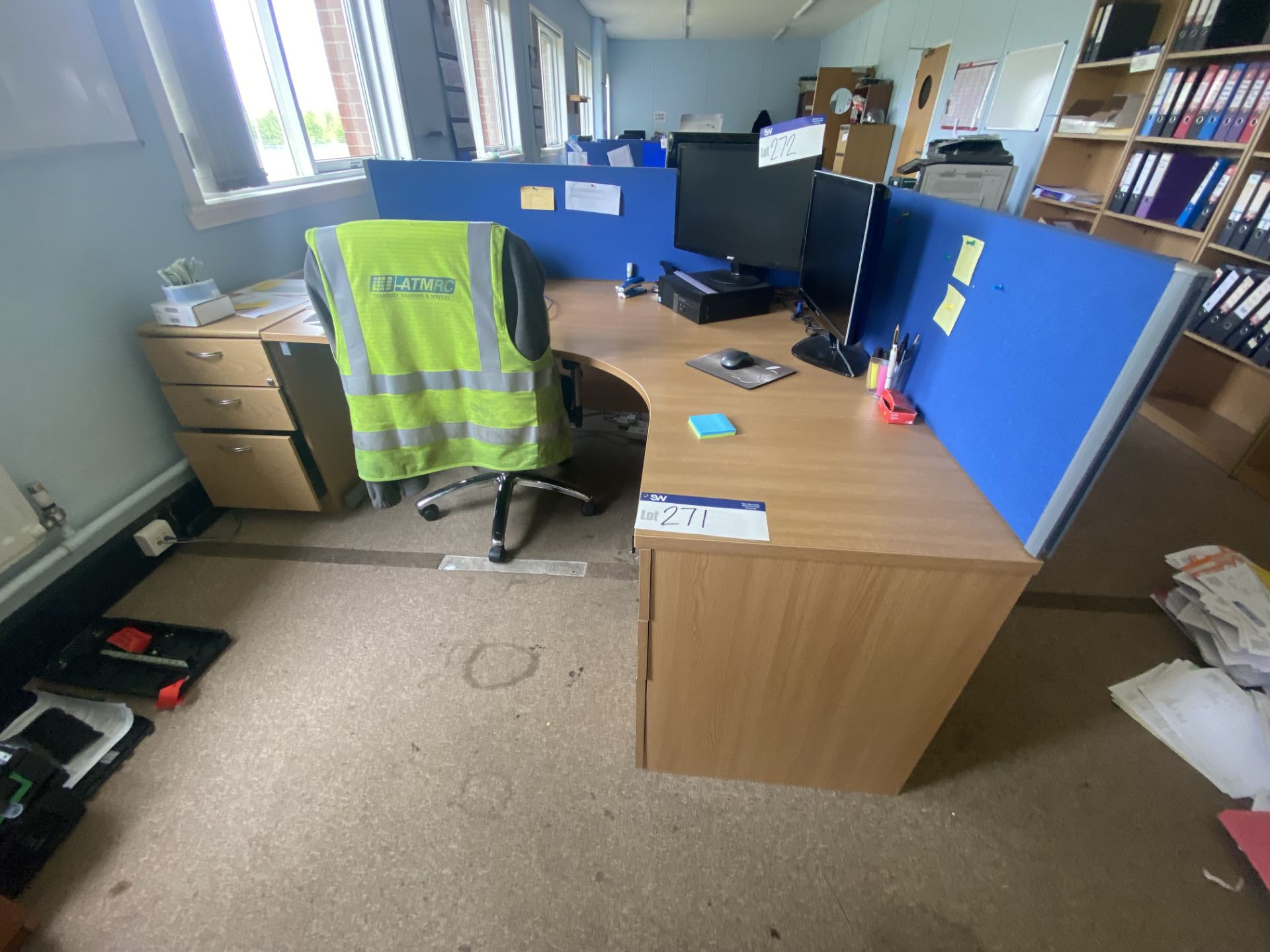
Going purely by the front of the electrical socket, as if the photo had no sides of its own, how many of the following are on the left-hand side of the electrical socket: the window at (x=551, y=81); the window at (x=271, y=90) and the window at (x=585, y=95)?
3

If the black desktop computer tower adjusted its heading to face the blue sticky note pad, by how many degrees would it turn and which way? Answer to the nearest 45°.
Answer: approximately 45° to its left

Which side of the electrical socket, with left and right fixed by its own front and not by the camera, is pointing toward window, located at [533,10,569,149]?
left

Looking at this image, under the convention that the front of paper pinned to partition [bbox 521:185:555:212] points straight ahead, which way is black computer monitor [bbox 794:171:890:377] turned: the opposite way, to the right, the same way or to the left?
to the right

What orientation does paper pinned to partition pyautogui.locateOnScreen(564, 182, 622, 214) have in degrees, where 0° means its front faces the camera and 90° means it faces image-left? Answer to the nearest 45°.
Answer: approximately 0°

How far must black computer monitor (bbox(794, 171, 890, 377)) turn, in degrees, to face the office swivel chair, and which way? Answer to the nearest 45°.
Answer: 0° — it already faces it

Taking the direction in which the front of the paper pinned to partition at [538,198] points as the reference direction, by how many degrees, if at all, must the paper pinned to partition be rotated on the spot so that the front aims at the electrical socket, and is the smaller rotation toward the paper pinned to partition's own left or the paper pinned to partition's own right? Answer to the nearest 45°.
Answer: approximately 45° to the paper pinned to partition's own right

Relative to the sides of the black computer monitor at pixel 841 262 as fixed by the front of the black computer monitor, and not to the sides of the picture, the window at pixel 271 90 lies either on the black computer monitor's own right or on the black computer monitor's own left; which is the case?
on the black computer monitor's own right

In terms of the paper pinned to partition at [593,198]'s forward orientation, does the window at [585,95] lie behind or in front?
behind

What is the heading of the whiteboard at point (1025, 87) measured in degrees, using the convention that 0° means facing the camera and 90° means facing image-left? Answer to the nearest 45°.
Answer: approximately 45°

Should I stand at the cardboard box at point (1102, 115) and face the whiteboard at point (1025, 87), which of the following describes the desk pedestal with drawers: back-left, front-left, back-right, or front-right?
back-left

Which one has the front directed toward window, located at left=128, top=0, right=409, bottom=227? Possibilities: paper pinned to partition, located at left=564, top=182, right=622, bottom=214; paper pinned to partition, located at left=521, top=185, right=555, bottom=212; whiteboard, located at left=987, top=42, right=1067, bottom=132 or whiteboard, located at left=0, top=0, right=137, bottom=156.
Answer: whiteboard, located at left=987, top=42, right=1067, bottom=132

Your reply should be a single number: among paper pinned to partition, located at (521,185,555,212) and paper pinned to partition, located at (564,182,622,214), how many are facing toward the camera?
2
